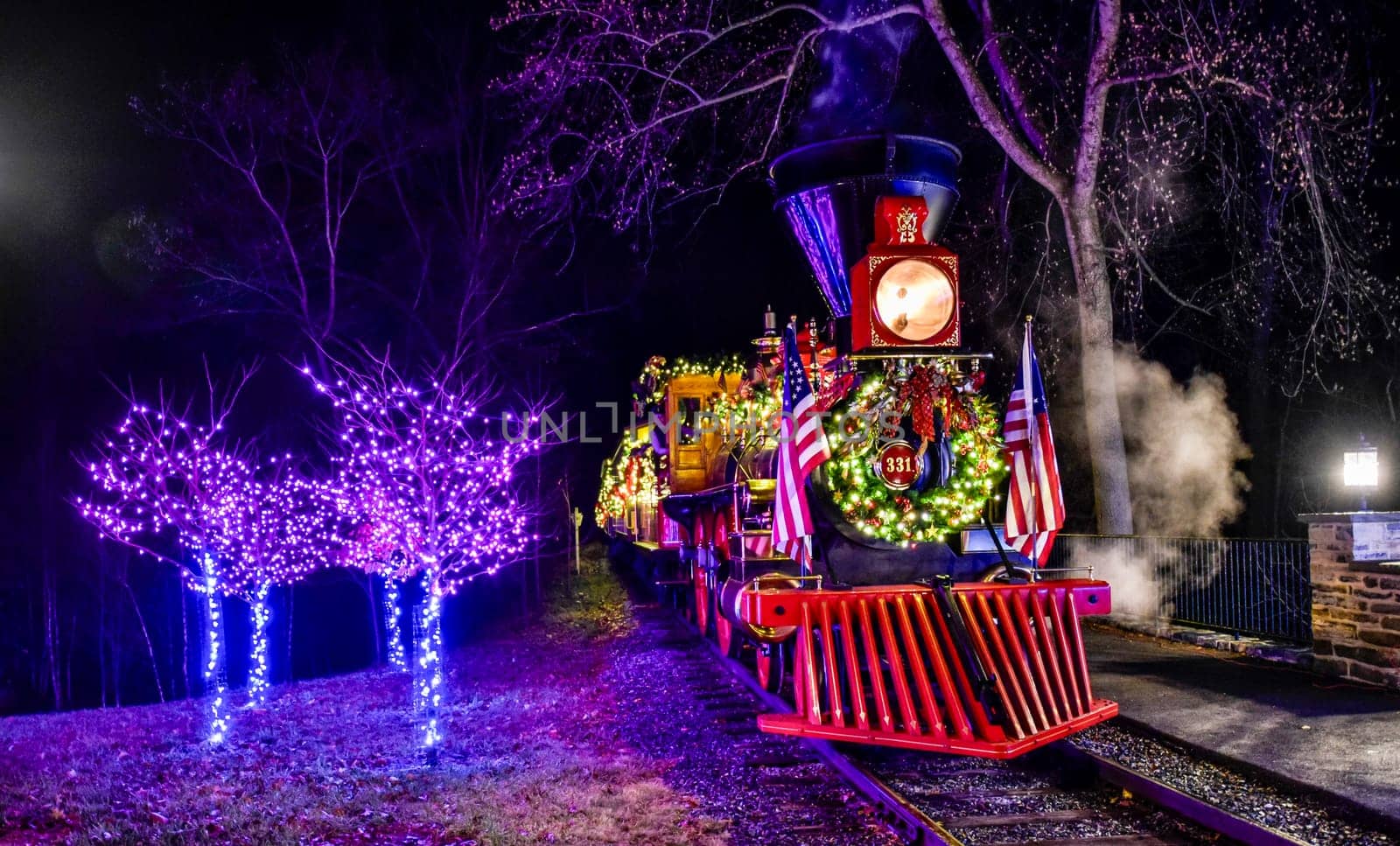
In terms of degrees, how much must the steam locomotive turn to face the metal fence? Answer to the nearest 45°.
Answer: approximately 90° to its left

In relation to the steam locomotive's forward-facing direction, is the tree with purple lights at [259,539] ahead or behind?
behind

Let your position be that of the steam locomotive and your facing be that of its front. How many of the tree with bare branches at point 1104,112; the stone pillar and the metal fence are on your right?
0

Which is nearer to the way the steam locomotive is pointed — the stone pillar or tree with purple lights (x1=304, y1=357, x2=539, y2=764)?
the stone pillar

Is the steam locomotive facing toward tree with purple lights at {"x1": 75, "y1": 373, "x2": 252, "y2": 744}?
no

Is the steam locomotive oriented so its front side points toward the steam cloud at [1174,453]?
no

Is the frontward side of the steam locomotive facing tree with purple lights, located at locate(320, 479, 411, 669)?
no

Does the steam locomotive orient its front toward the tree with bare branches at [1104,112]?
no

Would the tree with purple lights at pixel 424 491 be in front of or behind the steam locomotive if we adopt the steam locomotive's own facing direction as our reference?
behind
